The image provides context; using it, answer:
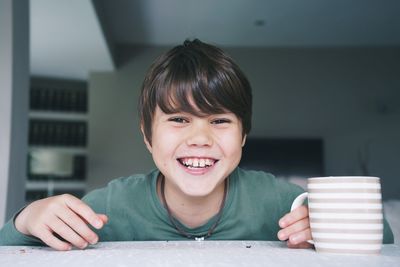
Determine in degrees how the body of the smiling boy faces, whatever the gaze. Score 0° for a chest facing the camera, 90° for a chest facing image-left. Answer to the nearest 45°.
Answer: approximately 0°
